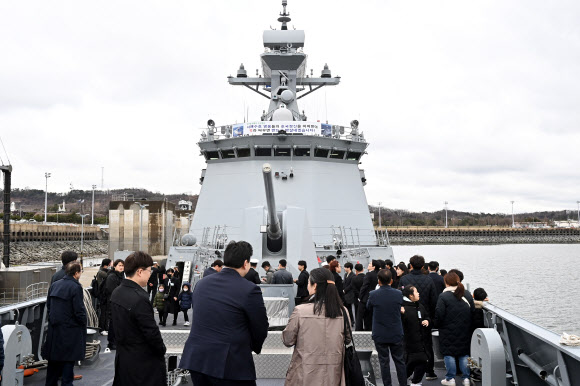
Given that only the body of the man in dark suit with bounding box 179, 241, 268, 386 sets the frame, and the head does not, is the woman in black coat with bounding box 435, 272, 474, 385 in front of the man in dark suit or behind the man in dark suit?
in front

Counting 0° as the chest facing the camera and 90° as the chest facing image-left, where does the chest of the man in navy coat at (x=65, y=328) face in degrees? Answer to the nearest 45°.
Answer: approximately 225°

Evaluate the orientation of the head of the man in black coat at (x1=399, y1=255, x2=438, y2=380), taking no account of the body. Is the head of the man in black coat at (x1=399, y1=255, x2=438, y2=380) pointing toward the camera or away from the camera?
away from the camera

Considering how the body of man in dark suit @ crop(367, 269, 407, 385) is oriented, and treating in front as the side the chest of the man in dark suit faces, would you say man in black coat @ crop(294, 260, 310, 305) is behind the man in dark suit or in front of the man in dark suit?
in front

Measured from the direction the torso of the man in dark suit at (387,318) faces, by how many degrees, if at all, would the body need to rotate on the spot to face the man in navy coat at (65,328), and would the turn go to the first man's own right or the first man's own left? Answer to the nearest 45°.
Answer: approximately 90° to the first man's own left

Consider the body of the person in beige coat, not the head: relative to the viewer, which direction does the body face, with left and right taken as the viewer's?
facing away from the viewer and to the left of the viewer

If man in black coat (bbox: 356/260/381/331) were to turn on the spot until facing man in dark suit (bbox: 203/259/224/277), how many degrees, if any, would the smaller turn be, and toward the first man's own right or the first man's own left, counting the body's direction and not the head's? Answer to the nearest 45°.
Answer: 0° — they already face them

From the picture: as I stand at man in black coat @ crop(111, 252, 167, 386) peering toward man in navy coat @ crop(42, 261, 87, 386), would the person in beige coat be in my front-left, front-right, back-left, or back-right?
back-right
